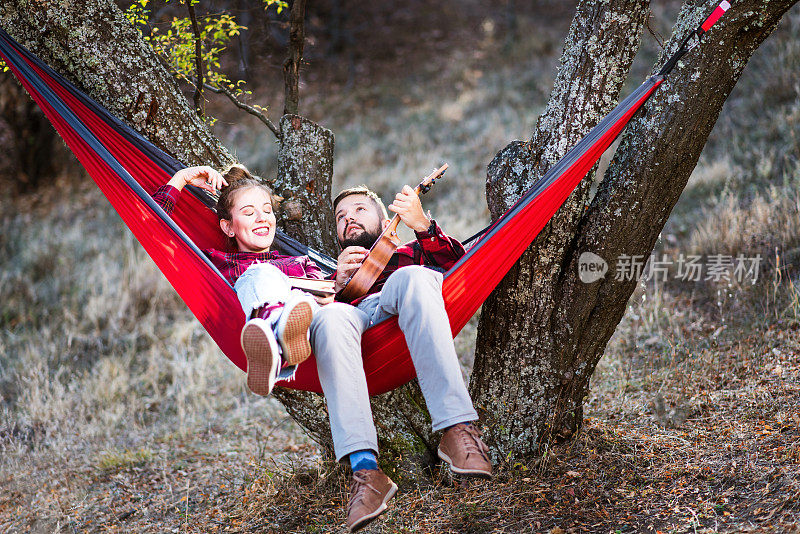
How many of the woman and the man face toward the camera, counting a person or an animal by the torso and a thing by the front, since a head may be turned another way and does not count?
2

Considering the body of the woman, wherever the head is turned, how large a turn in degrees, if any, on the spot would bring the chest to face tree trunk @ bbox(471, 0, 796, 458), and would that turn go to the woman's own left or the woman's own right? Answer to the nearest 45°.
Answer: approximately 90° to the woman's own left

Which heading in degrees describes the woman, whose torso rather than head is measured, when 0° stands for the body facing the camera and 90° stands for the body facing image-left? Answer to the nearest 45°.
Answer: approximately 0°

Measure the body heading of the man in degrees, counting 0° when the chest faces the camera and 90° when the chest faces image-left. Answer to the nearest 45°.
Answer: approximately 0°
